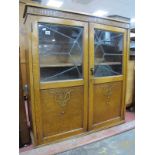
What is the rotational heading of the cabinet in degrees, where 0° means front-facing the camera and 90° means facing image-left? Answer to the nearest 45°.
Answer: approximately 315°
